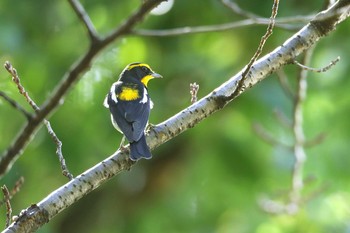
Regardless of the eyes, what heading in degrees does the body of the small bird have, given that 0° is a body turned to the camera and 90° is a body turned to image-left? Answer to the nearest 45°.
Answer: approximately 180°
